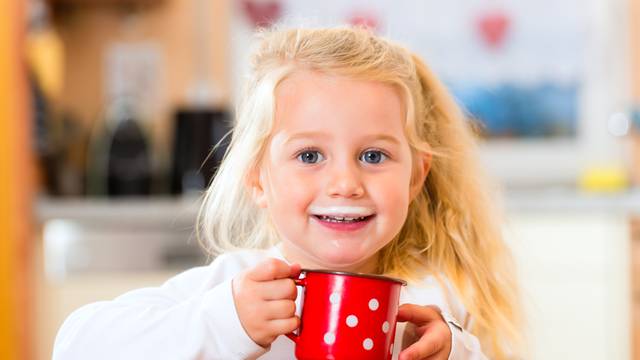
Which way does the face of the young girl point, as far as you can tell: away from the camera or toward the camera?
toward the camera

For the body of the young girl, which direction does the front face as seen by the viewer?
toward the camera

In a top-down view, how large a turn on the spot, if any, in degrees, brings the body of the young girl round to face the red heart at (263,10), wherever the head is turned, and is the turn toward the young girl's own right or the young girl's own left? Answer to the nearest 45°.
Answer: approximately 180°

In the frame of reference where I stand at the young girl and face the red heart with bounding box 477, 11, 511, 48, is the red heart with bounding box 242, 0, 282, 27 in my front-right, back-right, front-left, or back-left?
front-left

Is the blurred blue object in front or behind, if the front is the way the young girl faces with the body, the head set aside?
behind

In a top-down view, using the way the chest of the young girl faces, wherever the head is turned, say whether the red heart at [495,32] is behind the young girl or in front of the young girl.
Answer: behind

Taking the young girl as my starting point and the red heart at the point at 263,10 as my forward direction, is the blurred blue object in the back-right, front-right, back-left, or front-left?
front-right

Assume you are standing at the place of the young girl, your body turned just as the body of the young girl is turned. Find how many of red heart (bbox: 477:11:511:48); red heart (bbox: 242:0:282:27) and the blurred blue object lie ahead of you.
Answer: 0
